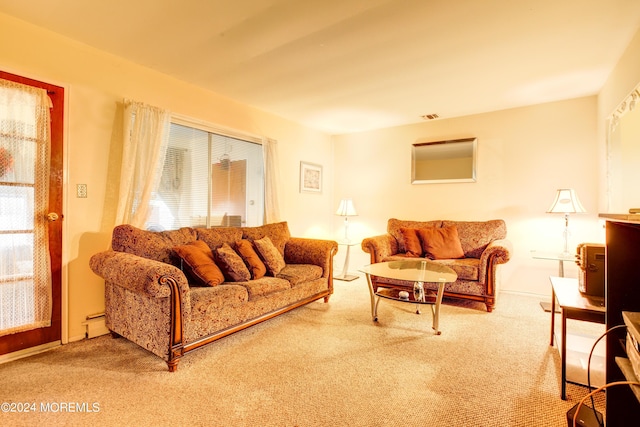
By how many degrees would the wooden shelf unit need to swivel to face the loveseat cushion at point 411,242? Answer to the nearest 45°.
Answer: approximately 45° to its right

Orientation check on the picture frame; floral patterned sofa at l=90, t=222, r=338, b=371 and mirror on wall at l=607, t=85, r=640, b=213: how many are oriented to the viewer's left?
1

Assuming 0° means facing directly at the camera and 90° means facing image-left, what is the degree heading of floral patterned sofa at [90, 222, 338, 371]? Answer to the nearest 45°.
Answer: approximately 315°

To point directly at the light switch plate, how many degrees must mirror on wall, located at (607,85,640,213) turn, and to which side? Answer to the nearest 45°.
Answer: approximately 45° to its left

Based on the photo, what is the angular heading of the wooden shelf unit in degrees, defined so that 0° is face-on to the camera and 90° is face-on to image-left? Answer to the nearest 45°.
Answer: approximately 90°

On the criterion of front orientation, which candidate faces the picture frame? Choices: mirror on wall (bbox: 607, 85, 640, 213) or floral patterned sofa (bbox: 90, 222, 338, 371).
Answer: the mirror on wall

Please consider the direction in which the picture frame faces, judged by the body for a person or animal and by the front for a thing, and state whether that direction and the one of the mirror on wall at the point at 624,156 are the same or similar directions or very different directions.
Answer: very different directions

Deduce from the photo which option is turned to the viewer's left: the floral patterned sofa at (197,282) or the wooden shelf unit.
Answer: the wooden shelf unit

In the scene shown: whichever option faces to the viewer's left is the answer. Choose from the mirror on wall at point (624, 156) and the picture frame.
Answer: the mirror on wall

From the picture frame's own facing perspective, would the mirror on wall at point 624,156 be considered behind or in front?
in front

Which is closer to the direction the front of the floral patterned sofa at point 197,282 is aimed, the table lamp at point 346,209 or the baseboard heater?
the table lamp

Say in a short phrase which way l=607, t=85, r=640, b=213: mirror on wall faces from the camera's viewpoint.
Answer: facing to the left of the viewer
